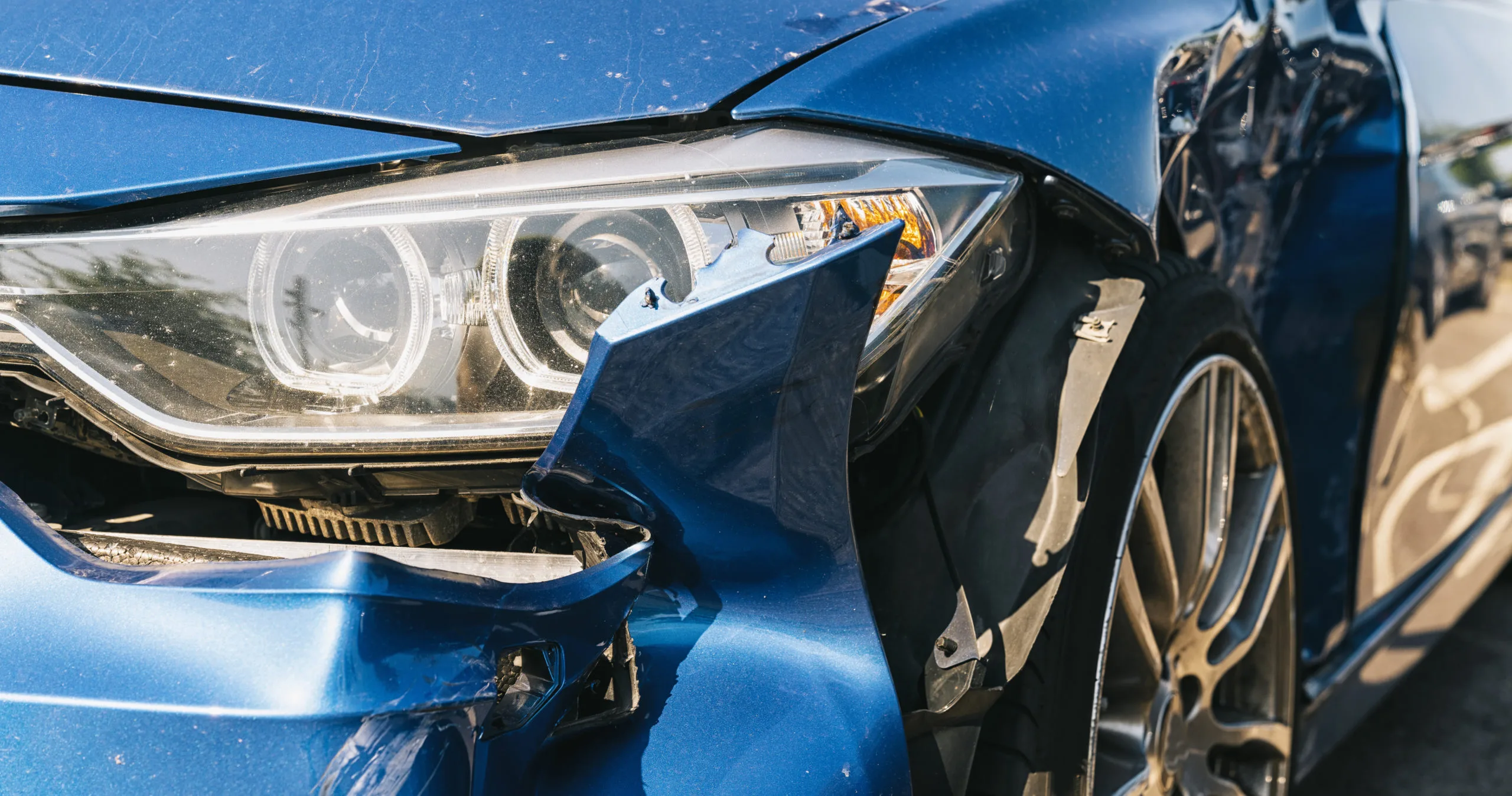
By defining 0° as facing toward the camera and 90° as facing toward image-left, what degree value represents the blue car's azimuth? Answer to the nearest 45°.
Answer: approximately 45°
